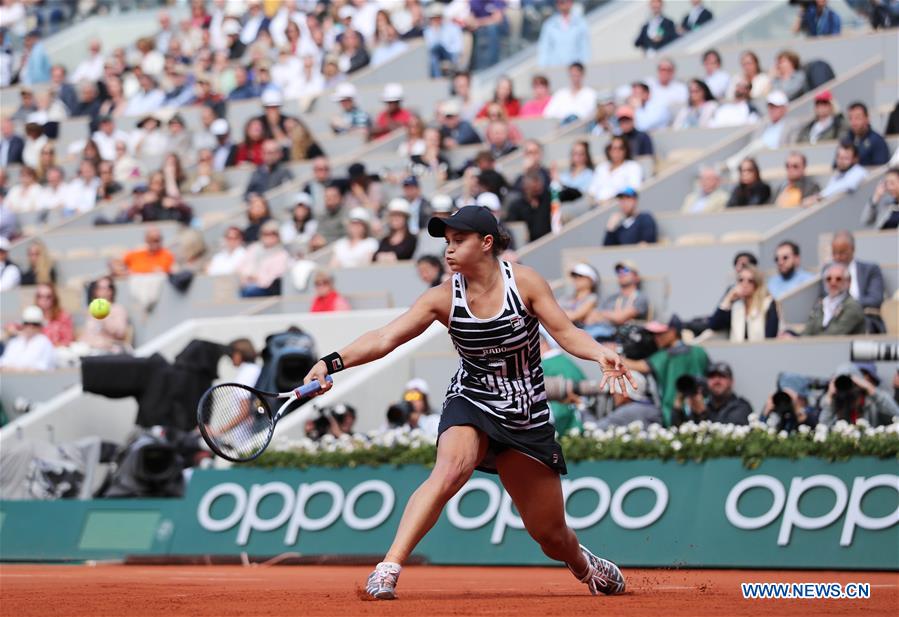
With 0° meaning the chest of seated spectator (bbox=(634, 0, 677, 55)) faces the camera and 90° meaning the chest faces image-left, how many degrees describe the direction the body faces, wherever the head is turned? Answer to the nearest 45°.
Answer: approximately 45°

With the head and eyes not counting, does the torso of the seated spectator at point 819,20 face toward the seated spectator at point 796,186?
yes

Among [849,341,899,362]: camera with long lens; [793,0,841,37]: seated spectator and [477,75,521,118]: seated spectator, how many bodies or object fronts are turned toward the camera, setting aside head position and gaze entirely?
2

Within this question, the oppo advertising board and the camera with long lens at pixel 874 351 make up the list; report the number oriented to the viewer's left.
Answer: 1

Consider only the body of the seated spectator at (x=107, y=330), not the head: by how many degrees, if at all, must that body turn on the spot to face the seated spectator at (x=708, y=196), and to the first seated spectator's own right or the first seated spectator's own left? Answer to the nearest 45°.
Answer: approximately 90° to the first seated spectator's own left

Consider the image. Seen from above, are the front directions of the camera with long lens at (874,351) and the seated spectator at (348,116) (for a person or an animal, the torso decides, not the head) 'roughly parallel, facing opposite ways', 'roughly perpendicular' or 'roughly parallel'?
roughly perpendicular

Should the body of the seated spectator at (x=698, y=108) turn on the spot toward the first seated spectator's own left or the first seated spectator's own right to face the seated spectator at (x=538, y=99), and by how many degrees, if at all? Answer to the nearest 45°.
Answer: approximately 90° to the first seated spectator's own right
